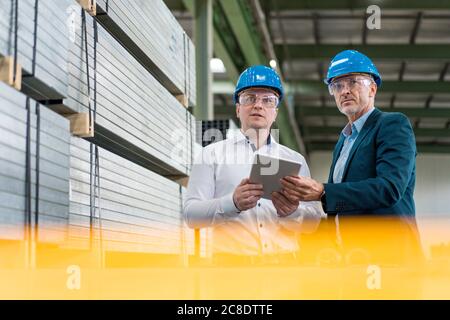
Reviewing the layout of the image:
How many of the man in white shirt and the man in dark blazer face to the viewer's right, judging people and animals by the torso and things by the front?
0

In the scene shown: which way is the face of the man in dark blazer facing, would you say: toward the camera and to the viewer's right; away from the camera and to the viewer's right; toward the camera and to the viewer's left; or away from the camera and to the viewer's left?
toward the camera and to the viewer's left

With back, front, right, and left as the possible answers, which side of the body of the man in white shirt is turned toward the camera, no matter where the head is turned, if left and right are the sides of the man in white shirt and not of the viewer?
front

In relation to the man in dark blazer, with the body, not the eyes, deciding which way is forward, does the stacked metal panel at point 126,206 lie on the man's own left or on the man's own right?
on the man's own right

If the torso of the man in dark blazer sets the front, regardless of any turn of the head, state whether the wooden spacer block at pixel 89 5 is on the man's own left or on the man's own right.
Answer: on the man's own right

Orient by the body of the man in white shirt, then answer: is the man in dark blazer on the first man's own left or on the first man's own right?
on the first man's own left

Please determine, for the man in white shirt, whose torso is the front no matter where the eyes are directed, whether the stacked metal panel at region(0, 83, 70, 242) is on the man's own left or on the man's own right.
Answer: on the man's own right

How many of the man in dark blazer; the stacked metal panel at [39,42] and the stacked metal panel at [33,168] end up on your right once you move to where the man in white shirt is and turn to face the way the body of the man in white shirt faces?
2

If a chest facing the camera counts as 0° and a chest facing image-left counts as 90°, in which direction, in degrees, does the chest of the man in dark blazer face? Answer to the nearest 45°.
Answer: approximately 45°

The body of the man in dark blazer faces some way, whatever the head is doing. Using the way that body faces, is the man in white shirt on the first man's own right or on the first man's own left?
on the first man's own right

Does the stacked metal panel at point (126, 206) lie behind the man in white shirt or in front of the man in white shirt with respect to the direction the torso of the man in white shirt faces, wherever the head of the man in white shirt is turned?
behind

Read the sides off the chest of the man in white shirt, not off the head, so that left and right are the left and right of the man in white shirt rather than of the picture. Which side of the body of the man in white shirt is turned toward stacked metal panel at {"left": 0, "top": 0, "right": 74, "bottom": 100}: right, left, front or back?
right
